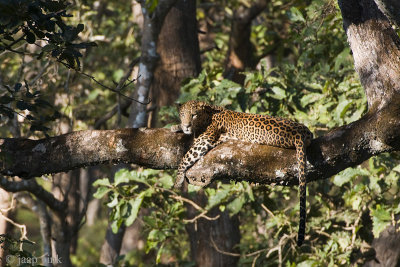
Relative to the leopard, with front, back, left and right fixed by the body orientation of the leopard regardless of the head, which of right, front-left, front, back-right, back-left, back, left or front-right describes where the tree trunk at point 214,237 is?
right

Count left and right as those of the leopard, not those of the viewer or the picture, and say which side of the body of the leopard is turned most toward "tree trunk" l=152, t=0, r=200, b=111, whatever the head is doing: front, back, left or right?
right

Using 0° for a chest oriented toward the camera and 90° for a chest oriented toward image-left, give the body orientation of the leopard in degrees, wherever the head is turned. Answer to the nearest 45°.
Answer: approximately 90°
